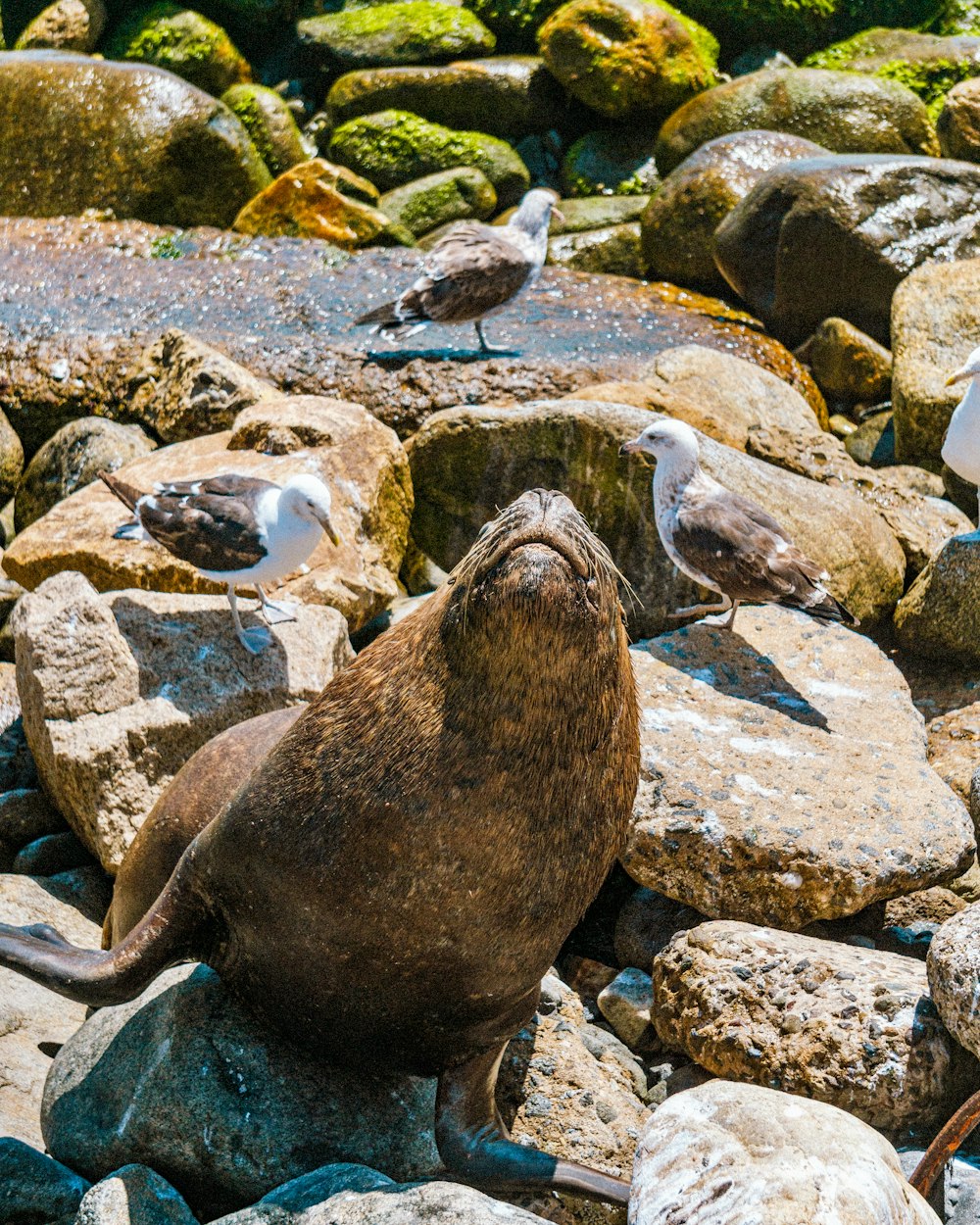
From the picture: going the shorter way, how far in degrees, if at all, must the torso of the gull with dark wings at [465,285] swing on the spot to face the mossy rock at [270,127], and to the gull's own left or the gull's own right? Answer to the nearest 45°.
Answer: approximately 90° to the gull's own left

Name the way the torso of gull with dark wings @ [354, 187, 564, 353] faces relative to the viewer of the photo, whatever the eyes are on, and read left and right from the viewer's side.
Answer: facing to the right of the viewer

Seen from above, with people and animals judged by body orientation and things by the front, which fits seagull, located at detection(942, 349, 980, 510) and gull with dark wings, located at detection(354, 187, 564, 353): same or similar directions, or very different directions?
very different directions

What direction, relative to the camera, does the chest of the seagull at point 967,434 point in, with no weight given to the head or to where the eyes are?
to the viewer's left

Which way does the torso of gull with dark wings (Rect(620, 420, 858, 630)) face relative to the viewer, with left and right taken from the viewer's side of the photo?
facing to the left of the viewer

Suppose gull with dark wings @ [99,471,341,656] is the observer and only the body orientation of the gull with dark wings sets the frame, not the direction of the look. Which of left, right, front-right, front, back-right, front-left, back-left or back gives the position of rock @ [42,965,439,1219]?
front-right

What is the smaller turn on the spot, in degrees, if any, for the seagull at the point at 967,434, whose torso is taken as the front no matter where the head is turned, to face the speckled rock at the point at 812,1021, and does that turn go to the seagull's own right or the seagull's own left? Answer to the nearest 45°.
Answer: approximately 90° to the seagull's own left

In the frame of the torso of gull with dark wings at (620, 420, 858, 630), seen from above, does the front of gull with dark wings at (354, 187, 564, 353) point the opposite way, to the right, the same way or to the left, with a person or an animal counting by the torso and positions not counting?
the opposite way

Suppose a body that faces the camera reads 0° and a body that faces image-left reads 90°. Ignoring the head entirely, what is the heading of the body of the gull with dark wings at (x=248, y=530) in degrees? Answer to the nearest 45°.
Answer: approximately 315°

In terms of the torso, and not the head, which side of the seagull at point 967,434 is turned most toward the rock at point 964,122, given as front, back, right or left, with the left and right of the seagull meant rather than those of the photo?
right
